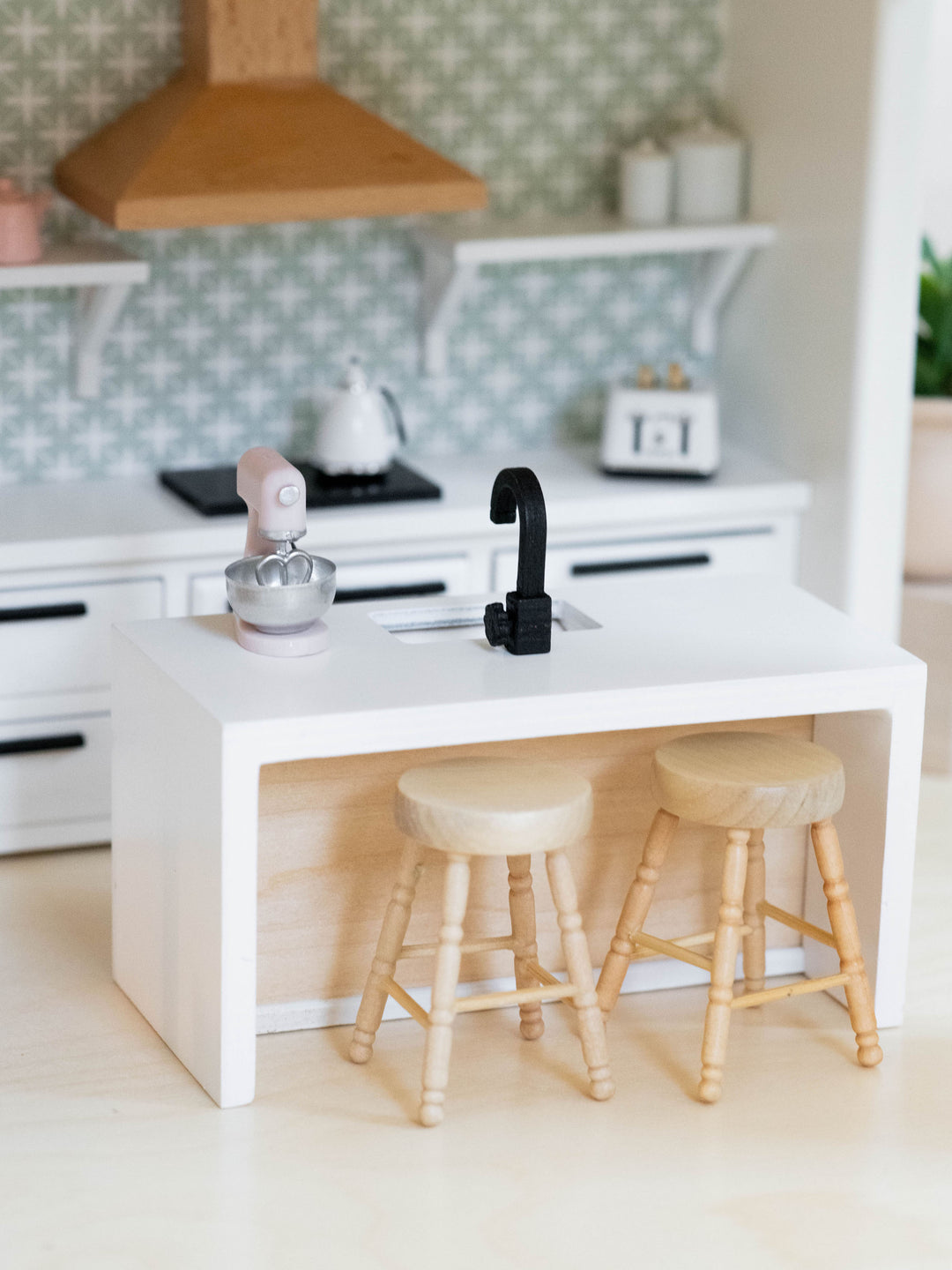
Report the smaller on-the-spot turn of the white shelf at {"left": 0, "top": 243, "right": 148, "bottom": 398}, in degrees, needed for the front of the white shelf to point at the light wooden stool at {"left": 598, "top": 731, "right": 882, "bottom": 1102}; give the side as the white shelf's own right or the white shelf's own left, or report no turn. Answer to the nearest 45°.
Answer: approximately 45° to the white shelf's own left

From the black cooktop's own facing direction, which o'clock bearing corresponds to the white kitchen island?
The white kitchen island is roughly at 12 o'clock from the black cooktop.

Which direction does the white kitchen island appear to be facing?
toward the camera

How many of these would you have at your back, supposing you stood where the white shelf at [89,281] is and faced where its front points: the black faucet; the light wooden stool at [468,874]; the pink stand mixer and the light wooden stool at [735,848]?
0

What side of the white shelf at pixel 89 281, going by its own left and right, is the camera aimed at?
front

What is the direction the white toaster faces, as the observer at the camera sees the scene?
facing the viewer

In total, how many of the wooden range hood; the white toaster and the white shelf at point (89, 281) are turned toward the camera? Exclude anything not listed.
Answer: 3

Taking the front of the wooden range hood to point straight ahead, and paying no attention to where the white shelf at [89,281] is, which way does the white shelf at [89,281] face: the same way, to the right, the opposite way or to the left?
the same way

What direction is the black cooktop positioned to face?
toward the camera

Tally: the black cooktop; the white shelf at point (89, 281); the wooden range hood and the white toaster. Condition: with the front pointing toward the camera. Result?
4

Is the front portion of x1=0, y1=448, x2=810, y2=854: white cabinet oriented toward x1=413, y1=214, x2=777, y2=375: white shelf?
no

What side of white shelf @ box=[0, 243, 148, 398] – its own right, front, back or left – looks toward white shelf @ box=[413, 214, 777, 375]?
left

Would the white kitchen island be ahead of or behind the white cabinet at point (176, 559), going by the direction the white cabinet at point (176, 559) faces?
ahead

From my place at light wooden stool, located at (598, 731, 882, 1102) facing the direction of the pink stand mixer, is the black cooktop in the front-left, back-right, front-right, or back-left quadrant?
front-right

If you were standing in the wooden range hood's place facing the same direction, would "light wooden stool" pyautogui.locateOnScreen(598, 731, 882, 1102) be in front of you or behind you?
in front

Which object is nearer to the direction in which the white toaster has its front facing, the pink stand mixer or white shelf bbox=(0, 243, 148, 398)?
the pink stand mixer

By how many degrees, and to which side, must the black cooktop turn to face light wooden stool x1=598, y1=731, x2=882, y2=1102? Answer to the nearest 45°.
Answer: approximately 45° to its left

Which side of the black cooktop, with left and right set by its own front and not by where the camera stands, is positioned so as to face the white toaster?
left
